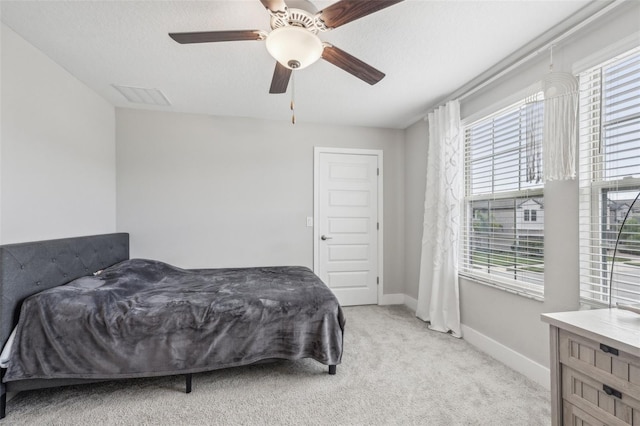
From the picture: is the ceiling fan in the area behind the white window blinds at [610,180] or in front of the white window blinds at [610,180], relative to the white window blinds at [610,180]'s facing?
in front

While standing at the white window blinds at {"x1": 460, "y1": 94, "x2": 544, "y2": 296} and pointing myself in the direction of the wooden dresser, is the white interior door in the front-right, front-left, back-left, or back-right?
back-right

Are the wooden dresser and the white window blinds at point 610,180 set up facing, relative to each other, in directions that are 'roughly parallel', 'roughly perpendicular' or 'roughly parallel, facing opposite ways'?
roughly parallel

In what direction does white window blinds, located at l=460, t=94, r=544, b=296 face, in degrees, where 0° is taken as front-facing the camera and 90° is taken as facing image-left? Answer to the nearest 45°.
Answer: approximately 45°

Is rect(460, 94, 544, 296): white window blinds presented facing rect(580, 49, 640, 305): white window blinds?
no

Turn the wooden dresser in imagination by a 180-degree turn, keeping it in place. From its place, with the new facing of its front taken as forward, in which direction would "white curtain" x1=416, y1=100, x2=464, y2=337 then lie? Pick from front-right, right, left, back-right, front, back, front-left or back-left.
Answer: left

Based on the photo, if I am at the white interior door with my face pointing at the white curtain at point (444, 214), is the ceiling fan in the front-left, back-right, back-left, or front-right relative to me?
front-right

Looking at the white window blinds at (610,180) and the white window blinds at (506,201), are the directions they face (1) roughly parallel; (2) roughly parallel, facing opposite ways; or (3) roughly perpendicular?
roughly parallel

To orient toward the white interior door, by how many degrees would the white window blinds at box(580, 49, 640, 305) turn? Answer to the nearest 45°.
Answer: approximately 45° to its right

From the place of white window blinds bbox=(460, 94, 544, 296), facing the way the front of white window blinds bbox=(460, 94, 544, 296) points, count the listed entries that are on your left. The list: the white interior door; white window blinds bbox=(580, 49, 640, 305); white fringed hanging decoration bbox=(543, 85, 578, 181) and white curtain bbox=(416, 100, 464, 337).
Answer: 2

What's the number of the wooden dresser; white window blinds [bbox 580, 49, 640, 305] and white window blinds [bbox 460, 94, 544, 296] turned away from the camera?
0

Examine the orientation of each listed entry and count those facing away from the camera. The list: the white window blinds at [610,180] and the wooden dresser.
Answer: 0

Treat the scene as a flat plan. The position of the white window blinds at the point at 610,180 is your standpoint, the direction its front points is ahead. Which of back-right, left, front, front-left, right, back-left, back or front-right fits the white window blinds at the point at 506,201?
right

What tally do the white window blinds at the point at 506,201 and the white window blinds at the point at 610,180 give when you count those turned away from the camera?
0

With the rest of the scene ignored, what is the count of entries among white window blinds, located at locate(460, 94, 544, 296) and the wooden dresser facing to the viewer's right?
0

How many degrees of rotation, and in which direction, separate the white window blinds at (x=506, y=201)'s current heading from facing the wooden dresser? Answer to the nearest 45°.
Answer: approximately 45° to its left
